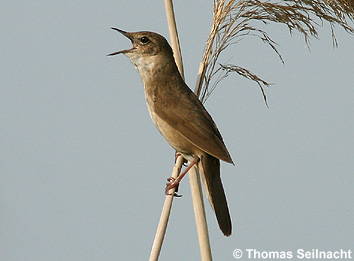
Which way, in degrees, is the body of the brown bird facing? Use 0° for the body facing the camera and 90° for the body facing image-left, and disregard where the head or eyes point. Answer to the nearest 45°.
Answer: approximately 90°
